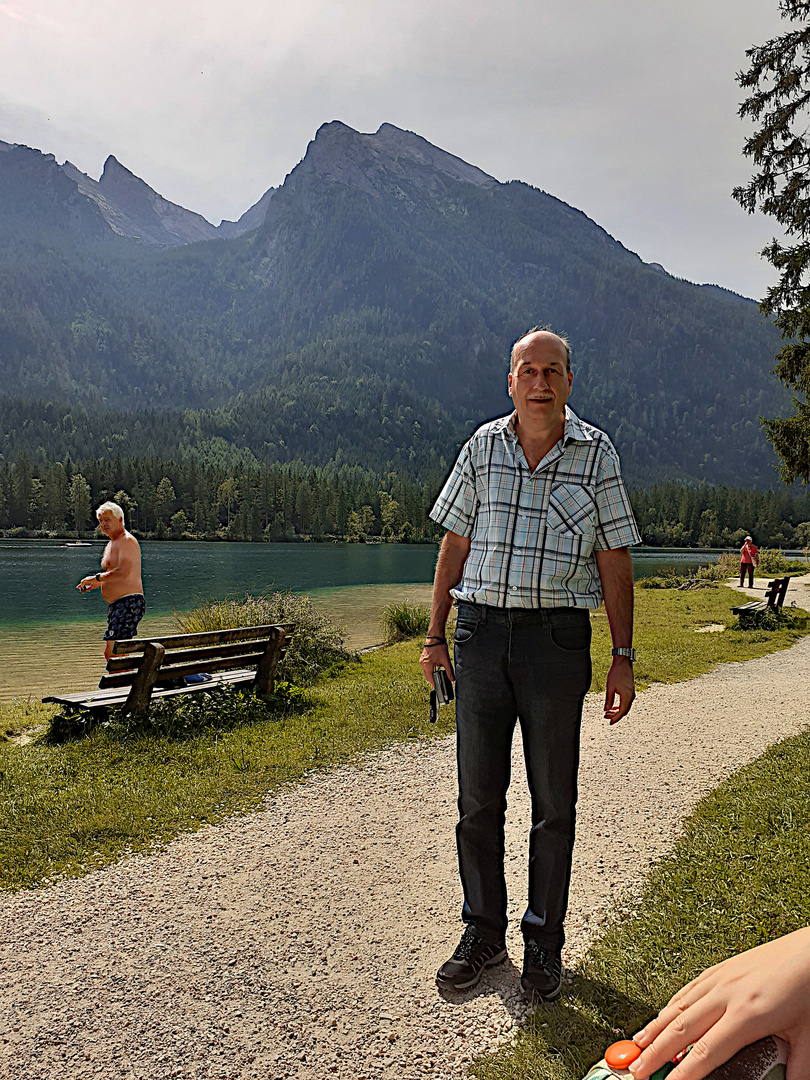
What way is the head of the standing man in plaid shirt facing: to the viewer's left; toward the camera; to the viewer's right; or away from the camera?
toward the camera

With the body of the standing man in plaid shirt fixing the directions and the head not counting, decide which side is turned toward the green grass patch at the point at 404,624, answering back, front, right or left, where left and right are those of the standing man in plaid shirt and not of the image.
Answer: back

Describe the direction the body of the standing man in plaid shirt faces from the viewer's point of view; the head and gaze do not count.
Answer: toward the camera

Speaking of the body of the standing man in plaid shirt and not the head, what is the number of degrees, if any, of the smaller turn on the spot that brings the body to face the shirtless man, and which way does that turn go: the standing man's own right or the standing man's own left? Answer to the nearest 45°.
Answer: approximately 135° to the standing man's own right

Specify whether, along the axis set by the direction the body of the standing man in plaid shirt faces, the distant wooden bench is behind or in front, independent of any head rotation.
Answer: behind

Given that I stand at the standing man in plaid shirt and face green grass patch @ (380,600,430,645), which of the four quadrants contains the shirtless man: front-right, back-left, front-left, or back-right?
front-left
